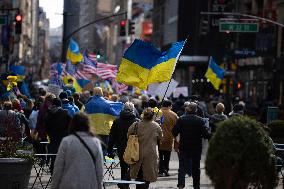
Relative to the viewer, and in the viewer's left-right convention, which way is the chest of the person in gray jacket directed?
facing away from the viewer

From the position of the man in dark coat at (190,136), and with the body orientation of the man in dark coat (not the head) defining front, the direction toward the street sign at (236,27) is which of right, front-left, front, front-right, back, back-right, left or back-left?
front

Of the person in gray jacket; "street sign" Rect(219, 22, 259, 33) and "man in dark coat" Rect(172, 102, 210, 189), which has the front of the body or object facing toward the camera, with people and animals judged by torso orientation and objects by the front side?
the street sign

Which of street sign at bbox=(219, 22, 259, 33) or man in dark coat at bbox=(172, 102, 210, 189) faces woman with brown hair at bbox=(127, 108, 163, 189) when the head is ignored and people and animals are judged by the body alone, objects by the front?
the street sign

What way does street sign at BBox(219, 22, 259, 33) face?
toward the camera

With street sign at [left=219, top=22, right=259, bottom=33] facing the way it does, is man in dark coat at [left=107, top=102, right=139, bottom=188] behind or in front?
in front

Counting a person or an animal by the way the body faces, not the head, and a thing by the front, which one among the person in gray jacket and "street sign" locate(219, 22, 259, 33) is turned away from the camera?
the person in gray jacket

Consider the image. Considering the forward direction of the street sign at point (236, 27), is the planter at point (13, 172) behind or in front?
in front

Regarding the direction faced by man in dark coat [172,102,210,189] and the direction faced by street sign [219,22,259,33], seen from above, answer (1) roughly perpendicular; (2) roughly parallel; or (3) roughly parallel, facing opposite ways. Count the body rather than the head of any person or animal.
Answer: roughly parallel, facing opposite ways

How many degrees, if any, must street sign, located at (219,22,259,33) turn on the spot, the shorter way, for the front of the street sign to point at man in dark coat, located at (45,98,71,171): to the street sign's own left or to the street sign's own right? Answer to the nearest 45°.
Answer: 0° — it already faces them

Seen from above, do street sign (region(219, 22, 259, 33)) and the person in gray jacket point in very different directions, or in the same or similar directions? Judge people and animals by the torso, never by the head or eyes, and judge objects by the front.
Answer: very different directions

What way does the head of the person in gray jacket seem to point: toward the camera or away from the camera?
away from the camera

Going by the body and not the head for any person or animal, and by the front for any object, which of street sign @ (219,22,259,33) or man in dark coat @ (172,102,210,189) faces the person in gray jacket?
the street sign

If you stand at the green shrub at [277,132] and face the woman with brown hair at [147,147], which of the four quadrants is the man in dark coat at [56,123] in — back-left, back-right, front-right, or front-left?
front-right

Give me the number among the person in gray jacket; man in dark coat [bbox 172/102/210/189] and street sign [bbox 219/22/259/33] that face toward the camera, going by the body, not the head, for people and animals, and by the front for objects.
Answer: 1

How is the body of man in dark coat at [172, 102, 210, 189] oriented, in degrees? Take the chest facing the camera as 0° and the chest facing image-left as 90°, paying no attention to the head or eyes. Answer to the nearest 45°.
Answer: approximately 180°
